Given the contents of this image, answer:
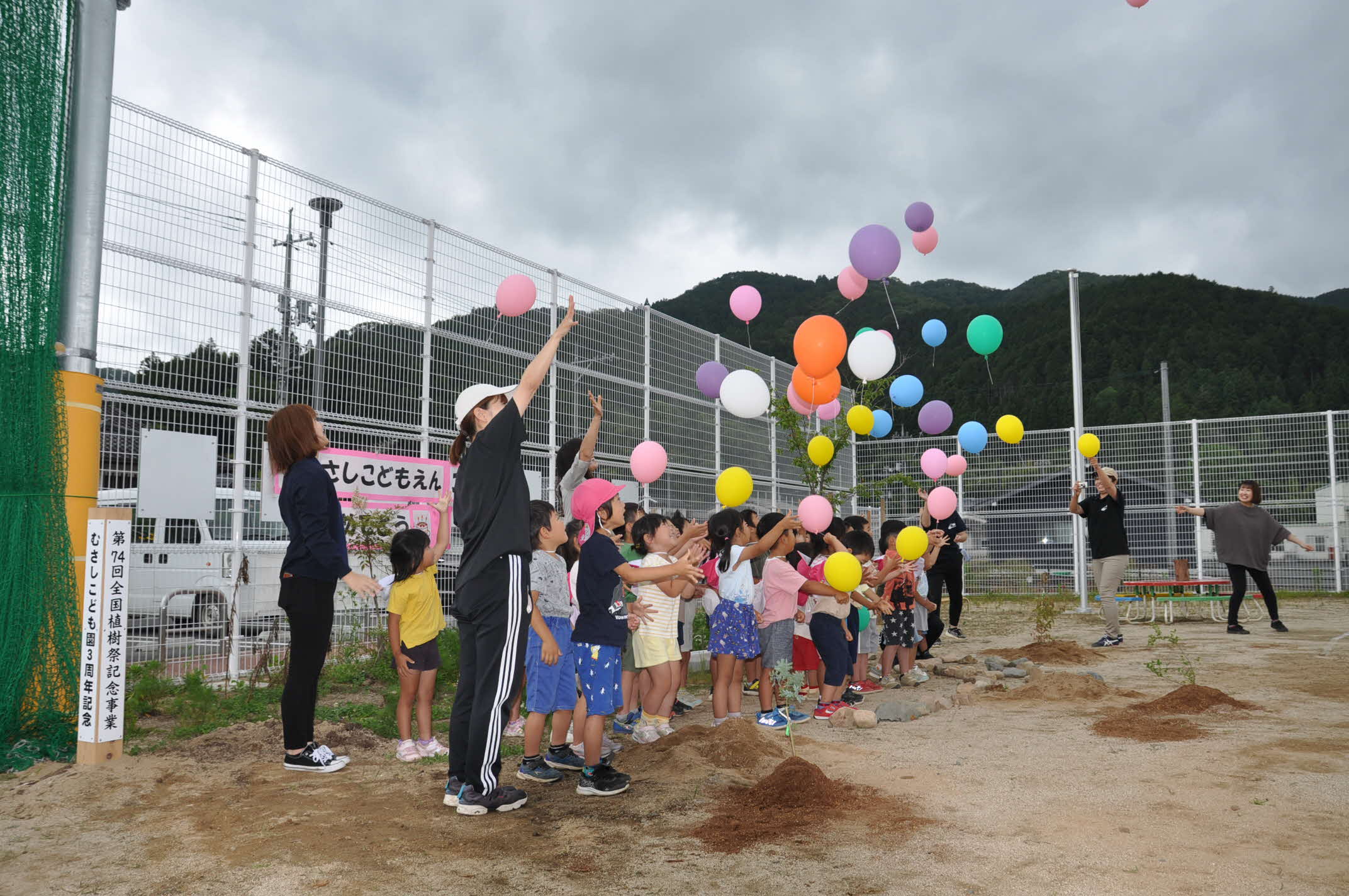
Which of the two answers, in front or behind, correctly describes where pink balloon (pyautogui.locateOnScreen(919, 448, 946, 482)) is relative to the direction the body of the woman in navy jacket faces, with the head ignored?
in front

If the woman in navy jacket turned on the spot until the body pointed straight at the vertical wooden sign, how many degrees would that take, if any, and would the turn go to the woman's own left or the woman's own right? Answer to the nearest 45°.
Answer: approximately 180°

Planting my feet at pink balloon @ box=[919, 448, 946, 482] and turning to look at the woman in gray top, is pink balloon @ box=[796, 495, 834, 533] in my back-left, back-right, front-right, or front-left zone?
back-right

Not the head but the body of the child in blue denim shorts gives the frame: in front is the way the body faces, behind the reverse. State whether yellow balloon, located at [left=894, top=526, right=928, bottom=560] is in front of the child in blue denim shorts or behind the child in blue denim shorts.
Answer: in front

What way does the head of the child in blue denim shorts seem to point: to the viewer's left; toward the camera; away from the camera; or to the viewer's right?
to the viewer's right

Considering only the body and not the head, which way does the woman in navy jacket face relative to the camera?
to the viewer's right

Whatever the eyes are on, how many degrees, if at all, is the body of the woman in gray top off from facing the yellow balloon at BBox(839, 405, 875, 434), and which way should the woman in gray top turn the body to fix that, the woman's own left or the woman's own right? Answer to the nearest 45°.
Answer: approximately 45° to the woman's own right

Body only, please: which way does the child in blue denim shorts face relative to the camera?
to the viewer's right

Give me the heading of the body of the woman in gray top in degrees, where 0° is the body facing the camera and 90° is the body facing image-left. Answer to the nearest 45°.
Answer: approximately 0°

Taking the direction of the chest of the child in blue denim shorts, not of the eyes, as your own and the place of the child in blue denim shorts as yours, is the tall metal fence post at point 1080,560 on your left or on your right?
on your left

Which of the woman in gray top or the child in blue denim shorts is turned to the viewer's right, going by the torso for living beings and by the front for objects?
the child in blue denim shorts

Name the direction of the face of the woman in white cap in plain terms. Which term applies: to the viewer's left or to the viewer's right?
to the viewer's right
